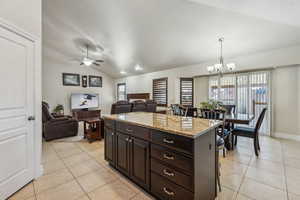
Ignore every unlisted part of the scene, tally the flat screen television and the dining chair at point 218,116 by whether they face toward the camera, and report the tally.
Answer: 1

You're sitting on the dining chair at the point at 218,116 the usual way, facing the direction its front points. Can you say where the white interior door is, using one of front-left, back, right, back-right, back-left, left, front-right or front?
back

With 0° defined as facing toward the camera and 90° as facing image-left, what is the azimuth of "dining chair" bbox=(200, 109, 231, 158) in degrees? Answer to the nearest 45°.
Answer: approximately 225°

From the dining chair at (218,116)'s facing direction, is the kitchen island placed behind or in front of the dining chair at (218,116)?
behind

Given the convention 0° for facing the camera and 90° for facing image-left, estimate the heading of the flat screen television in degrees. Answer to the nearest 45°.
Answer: approximately 0°

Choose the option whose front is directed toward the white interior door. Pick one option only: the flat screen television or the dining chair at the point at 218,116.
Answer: the flat screen television

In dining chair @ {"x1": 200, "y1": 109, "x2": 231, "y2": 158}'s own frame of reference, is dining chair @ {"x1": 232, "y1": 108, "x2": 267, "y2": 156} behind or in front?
in front

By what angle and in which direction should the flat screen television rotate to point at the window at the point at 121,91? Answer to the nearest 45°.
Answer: approximately 90° to its left
